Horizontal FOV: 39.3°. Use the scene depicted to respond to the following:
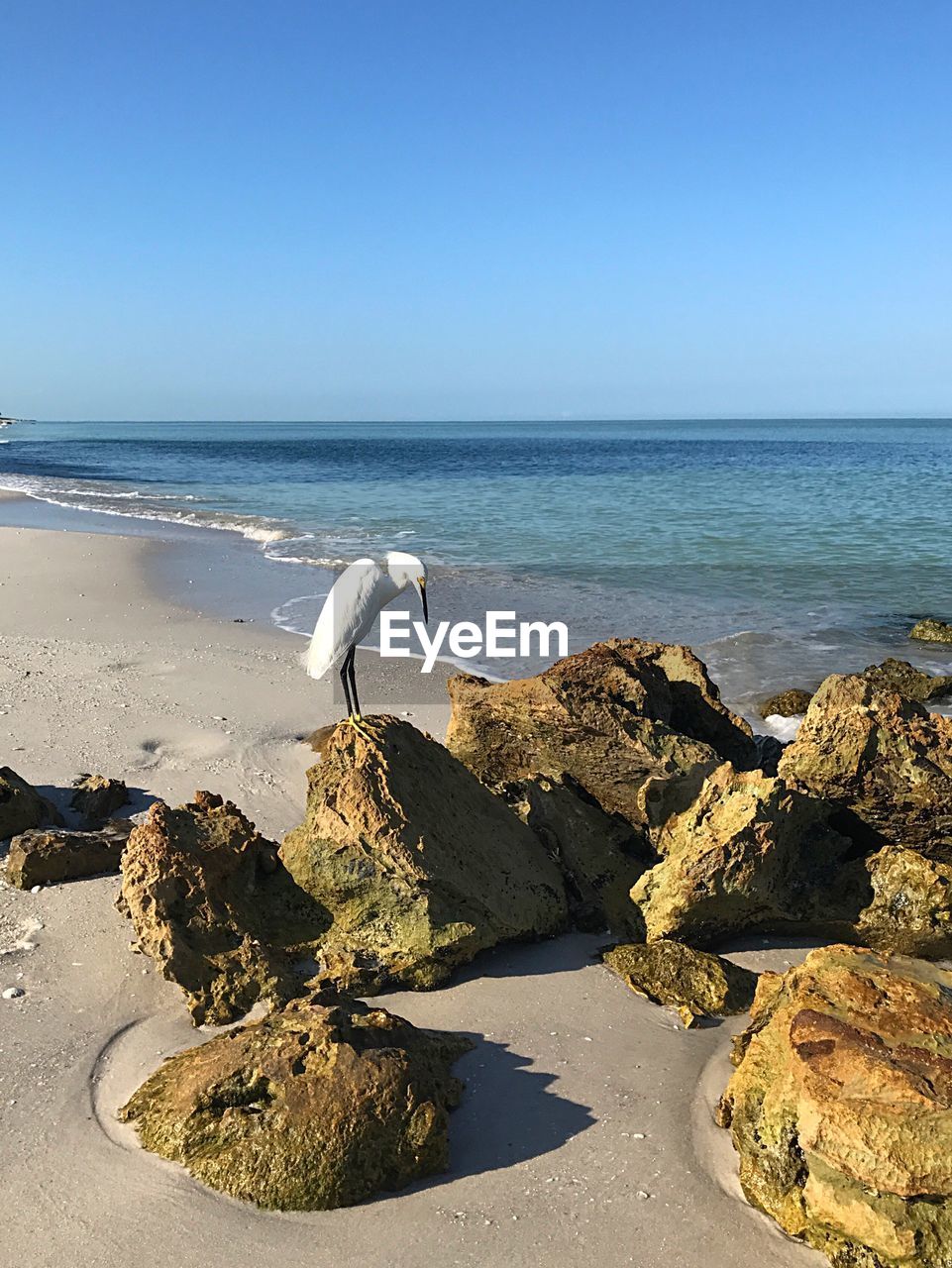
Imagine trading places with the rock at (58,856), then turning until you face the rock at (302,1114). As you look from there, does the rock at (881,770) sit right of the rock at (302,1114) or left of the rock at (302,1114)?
left

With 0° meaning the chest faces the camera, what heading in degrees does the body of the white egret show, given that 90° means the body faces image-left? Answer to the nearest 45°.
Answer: approximately 270°

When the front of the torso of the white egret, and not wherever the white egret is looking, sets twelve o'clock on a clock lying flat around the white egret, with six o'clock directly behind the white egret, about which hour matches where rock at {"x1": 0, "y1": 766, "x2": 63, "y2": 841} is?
The rock is roughly at 5 o'clock from the white egret.

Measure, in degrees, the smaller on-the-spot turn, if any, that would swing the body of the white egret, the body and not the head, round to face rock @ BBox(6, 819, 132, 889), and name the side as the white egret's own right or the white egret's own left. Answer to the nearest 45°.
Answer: approximately 135° to the white egret's own right

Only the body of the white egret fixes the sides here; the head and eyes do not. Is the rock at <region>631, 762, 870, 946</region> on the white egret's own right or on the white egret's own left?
on the white egret's own right

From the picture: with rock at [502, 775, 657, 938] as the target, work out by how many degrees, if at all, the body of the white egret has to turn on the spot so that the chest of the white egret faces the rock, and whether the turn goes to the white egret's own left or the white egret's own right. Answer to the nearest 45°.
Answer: approximately 45° to the white egret's own right

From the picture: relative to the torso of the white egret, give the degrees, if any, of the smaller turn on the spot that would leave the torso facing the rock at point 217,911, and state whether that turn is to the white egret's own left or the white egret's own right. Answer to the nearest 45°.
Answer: approximately 90° to the white egret's own right

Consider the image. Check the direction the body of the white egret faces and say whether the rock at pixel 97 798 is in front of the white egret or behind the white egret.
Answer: behind
